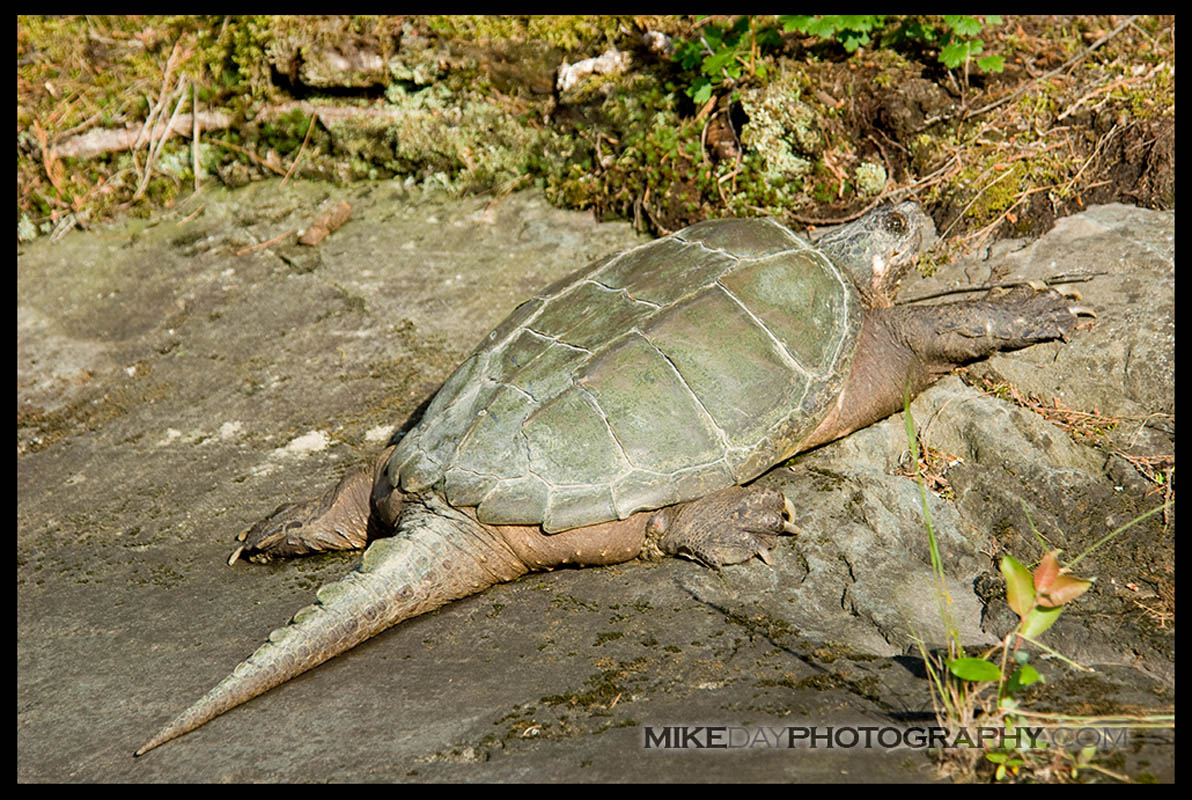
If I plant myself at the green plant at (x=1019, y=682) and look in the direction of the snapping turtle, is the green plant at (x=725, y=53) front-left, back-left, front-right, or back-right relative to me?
front-right

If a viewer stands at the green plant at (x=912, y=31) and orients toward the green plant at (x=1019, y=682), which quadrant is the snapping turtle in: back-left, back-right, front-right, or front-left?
front-right

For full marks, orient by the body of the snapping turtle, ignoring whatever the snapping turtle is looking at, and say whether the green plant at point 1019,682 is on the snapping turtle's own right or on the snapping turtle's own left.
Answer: on the snapping turtle's own right

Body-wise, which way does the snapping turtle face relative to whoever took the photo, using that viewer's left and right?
facing away from the viewer and to the right of the viewer

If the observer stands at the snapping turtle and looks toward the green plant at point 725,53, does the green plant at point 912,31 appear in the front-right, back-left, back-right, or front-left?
front-right

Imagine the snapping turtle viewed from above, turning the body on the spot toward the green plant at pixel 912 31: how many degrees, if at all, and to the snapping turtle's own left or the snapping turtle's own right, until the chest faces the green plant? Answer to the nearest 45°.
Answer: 0° — it already faces it

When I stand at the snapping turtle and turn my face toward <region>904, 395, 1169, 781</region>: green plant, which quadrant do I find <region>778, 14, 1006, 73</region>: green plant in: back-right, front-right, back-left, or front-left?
back-left

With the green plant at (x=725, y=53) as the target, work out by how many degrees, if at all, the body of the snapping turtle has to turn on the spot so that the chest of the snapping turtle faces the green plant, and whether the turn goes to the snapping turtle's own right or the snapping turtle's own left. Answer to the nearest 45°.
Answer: approximately 45° to the snapping turtle's own left
